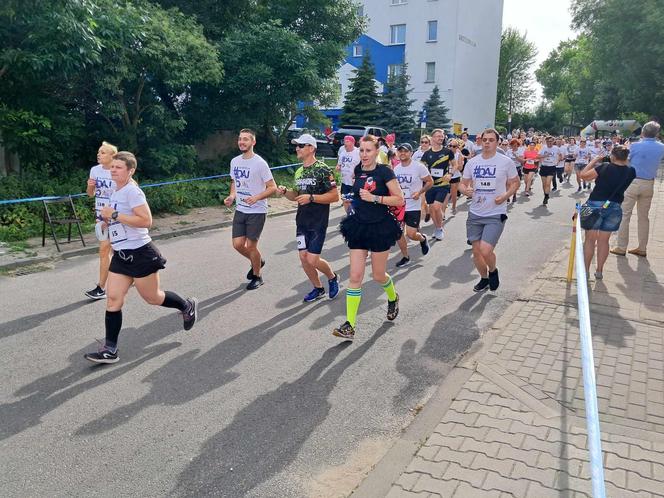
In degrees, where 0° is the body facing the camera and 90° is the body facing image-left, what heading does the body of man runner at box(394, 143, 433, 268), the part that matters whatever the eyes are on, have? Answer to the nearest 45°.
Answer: approximately 45°

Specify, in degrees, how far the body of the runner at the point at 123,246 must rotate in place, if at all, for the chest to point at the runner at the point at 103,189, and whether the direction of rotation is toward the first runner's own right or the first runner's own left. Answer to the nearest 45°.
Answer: approximately 135° to the first runner's own right

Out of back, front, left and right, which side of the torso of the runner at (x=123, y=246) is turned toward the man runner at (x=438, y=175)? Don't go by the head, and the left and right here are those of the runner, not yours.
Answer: back

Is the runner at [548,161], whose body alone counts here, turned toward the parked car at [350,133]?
no

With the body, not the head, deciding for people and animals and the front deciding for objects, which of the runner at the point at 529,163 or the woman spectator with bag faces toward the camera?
the runner

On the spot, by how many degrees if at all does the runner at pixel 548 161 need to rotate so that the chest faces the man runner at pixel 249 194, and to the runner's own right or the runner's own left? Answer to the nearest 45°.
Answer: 0° — they already face them

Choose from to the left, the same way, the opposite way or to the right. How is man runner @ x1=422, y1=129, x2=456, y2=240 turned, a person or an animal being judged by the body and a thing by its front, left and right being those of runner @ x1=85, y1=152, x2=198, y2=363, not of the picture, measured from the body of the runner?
the same way

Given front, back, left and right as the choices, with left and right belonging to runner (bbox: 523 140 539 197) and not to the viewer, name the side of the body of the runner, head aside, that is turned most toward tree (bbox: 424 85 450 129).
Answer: back

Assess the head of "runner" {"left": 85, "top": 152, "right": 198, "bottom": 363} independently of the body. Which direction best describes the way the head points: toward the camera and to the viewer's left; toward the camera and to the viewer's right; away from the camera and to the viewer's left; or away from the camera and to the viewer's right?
toward the camera and to the viewer's left

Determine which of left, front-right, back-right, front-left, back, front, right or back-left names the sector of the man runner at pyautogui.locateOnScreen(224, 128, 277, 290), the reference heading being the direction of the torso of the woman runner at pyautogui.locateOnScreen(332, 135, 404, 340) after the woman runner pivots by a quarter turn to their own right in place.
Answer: front

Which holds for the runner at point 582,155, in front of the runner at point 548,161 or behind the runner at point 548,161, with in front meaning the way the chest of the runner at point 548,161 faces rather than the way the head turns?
behind

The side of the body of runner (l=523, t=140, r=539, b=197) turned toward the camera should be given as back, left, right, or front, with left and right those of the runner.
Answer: front

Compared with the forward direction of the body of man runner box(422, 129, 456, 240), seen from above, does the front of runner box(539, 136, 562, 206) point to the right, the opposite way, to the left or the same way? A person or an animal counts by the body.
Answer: the same way

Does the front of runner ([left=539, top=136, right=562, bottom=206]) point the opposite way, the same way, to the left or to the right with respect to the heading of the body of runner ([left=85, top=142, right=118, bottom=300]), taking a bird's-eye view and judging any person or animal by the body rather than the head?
the same way

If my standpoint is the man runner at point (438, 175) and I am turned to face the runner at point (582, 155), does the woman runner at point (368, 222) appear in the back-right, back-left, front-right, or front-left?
back-right

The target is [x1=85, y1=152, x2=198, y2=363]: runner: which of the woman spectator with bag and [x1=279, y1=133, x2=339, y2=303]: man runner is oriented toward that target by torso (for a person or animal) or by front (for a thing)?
the man runner

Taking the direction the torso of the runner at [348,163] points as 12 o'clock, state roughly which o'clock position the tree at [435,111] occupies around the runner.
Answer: The tree is roughly at 5 o'clock from the runner.

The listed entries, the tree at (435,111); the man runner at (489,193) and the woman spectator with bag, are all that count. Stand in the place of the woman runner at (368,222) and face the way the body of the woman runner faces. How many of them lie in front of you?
0

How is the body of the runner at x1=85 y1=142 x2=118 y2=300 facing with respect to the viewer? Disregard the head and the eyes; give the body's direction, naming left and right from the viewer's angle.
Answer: facing the viewer and to the left of the viewer

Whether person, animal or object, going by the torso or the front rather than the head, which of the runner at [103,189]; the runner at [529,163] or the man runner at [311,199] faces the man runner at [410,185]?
the runner at [529,163]

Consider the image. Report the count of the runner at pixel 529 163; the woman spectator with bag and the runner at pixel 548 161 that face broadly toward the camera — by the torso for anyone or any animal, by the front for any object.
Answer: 2

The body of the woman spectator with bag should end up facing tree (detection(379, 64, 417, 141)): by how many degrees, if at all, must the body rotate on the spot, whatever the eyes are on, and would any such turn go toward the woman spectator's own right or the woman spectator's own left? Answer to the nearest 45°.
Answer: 0° — they already face it
